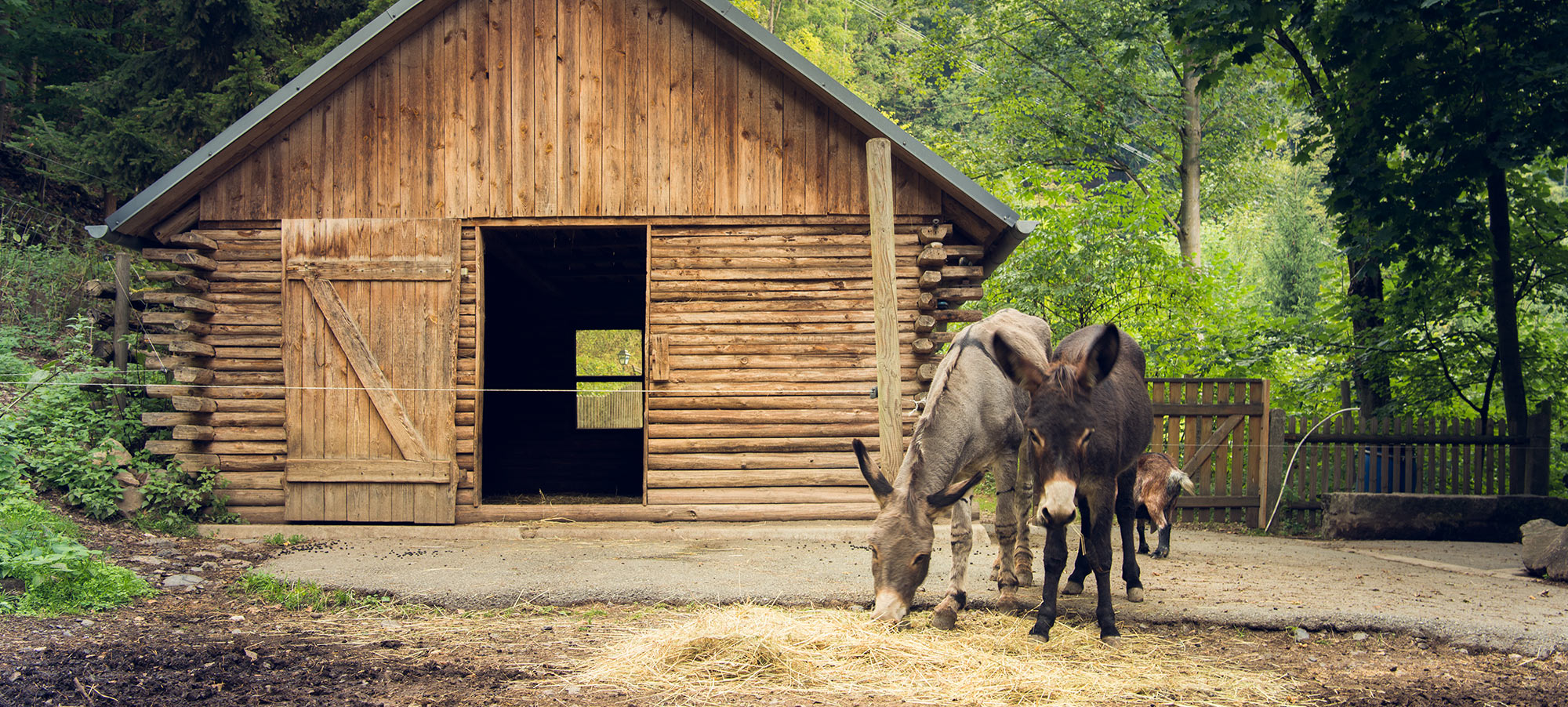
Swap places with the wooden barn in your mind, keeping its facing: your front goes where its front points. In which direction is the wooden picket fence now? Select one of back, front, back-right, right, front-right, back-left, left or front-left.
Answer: left

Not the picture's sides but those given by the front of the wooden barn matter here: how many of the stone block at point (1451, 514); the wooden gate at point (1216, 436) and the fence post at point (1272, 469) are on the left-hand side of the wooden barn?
3

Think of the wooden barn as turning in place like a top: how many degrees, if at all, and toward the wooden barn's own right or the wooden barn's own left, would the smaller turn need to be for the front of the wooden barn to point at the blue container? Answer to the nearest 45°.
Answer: approximately 90° to the wooden barn's own left

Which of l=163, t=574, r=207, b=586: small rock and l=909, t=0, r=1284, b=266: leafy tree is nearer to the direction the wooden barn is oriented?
the small rock

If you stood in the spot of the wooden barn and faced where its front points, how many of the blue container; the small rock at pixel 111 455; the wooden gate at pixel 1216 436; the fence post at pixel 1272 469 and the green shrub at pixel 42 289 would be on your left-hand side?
3

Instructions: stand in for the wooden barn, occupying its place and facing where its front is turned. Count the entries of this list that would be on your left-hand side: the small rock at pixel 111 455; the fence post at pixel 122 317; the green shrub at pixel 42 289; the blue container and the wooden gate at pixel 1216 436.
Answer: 2

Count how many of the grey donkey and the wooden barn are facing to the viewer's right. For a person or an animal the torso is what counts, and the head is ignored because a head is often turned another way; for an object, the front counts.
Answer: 0

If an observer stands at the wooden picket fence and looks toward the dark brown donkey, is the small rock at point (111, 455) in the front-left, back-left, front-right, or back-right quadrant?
front-right

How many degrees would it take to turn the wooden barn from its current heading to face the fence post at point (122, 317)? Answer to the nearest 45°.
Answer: approximately 135° to its right

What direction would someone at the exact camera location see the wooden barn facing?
facing the viewer

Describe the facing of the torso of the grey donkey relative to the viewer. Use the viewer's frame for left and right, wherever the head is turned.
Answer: facing the viewer and to the left of the viewer

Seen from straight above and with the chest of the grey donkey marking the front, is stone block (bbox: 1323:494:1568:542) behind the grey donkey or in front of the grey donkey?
behind

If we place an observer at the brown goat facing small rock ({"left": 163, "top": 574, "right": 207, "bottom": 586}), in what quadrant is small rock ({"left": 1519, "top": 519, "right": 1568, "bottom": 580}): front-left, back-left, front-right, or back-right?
back-left

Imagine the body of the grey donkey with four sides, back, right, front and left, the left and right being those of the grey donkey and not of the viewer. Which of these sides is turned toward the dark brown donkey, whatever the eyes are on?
left
